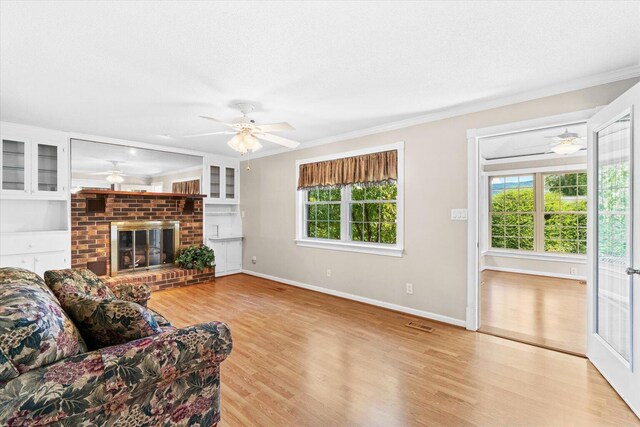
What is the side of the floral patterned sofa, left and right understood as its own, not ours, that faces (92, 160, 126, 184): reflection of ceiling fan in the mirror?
left

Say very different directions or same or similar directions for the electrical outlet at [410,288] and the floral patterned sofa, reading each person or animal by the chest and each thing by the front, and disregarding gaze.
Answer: very different directions

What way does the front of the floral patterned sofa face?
to the viewer's right

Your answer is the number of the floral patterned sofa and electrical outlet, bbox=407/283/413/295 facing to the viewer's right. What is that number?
1

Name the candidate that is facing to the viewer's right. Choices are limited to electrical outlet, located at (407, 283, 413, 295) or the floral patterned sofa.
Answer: the floral patterned sofa

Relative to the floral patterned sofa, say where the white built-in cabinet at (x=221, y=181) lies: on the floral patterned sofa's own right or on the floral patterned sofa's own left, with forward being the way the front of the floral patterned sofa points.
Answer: on the floral patterned sofa's own left

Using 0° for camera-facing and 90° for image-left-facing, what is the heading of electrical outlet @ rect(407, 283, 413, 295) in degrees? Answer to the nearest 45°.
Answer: approximately 45°
